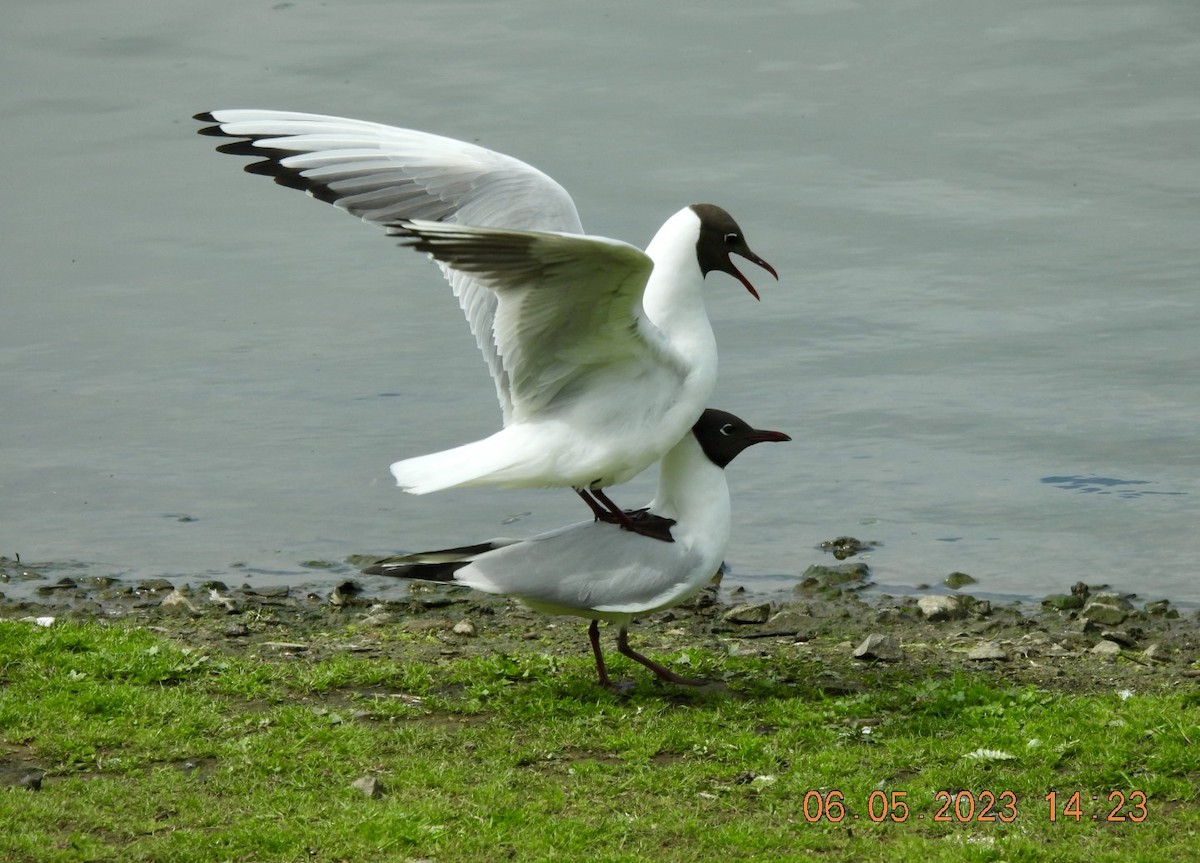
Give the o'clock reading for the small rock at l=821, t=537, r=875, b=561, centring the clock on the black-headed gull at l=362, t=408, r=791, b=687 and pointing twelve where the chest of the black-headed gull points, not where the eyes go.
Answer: The small rock is roughly at 10 o'clock from the black-headed gull.

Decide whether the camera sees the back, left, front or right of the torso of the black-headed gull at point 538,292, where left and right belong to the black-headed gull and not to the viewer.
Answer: right

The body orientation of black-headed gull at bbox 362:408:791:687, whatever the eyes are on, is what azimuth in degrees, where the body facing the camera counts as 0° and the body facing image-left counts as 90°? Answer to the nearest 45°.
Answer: approximately 270°

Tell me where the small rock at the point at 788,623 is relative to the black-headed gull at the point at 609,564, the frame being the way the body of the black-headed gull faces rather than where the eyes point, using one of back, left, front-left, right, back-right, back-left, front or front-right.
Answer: front-left

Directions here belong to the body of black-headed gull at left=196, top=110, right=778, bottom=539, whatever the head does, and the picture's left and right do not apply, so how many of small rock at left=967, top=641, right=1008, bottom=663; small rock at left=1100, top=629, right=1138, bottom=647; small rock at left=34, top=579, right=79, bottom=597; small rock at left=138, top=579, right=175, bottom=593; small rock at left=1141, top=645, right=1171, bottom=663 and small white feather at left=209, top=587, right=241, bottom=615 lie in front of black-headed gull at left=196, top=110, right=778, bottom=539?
3

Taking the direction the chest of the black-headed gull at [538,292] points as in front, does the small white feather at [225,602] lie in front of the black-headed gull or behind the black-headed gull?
behind

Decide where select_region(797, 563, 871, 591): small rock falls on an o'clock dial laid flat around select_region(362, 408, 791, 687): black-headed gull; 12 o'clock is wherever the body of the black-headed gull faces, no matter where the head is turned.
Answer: The small rock is roughly at 10 o'clock from the black-headed gull.

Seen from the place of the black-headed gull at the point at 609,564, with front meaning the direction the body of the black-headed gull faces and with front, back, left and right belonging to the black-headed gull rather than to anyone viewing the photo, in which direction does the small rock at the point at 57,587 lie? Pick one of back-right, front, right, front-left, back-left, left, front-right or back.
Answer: back-left

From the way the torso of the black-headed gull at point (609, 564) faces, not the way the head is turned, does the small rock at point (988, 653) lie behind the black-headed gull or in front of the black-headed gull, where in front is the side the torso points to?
in front

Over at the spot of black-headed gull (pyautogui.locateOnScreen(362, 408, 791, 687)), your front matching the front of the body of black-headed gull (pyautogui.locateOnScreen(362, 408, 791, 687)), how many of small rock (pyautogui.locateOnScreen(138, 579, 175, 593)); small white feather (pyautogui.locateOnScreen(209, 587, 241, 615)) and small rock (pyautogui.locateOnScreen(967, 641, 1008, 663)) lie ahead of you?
1

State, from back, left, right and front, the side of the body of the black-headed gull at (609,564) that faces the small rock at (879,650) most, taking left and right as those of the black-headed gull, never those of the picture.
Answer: front

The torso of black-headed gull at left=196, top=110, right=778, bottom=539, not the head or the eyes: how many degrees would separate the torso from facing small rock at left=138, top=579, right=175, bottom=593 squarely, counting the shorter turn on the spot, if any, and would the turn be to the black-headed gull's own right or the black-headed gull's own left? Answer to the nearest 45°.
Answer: approximately 135° to the black-headed gull's own left

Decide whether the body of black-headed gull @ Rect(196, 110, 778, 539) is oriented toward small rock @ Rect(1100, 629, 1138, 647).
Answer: yes
